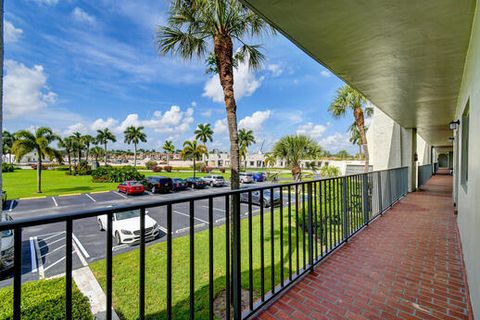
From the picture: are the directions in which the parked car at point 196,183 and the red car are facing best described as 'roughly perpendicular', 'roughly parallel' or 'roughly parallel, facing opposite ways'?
roughly parallel
